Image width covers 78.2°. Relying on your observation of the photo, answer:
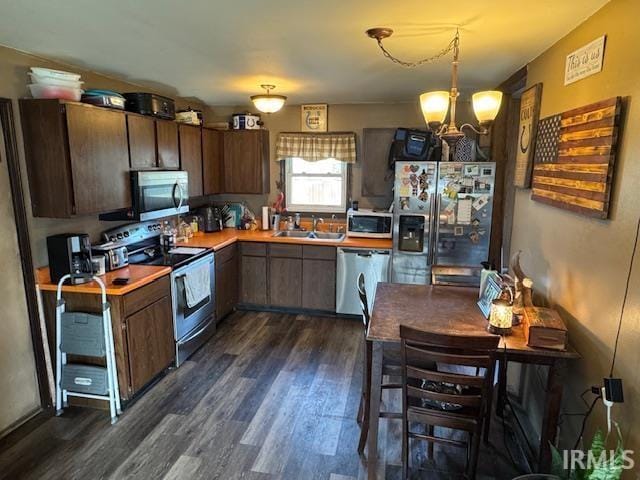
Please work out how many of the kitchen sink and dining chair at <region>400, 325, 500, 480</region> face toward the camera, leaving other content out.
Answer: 1

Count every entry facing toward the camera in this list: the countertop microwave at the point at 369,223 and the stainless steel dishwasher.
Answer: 2

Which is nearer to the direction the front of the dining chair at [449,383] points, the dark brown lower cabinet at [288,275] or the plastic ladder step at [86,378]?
the dark brown lower cabinet

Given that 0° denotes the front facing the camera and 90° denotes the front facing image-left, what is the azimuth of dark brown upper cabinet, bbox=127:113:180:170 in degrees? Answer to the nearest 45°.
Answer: approximately 315°

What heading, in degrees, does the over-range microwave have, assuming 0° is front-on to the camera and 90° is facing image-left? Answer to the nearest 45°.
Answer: approximately 315°

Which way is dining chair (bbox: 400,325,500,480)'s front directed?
away from the camera

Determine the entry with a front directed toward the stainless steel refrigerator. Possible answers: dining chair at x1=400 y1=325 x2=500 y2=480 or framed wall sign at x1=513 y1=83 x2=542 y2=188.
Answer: the dining chair
